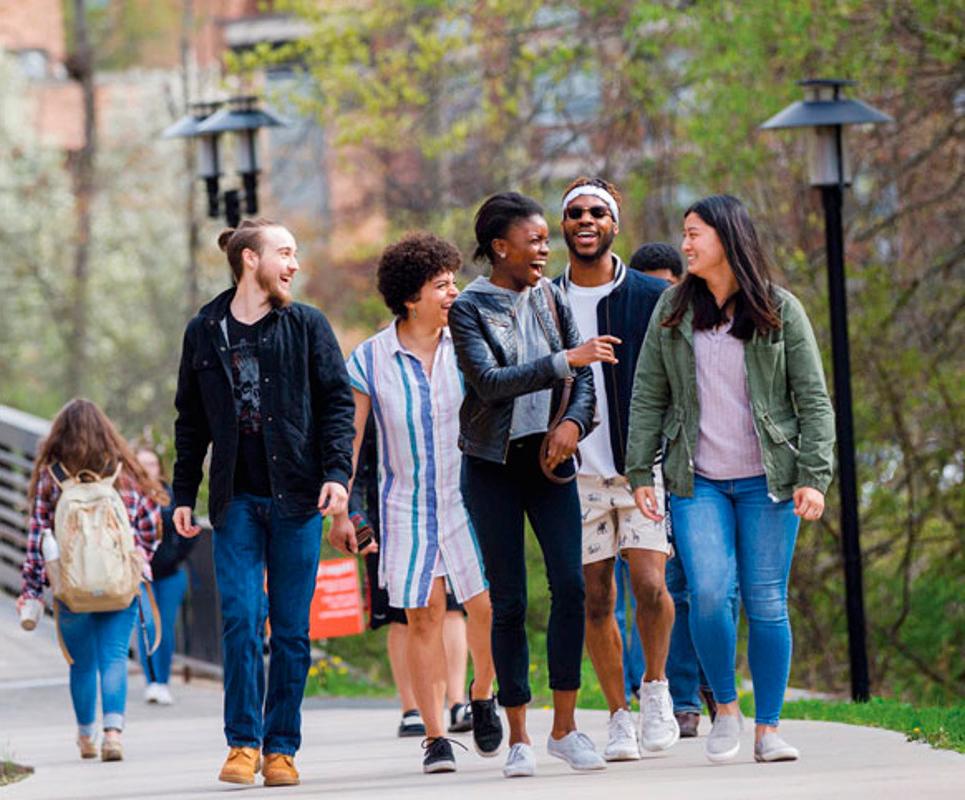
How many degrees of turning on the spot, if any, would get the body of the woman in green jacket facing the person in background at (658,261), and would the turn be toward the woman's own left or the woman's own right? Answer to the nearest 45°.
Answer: approximately 180°

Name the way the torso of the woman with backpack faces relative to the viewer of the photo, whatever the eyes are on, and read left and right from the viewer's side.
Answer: facing away from the viewer

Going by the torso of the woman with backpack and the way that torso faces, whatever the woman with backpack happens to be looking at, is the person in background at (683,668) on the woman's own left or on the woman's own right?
on the woman's own right

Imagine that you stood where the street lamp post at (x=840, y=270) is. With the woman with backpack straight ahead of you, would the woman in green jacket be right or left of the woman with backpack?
left

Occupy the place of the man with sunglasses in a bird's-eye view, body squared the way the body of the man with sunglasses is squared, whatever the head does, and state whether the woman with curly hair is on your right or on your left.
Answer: on your right

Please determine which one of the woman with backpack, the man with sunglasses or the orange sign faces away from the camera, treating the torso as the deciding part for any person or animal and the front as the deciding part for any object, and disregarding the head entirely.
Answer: the woman with backpack

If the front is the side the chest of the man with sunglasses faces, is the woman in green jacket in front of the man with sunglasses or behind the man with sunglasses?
in front

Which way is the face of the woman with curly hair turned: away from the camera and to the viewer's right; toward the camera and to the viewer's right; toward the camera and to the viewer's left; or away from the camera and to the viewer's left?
toward the camera and to the viewer's right

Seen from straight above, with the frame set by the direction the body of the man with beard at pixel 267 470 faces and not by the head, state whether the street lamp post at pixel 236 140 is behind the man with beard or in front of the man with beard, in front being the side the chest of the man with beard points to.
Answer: behind

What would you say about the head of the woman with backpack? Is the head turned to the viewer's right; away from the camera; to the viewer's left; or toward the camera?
away from the camera
